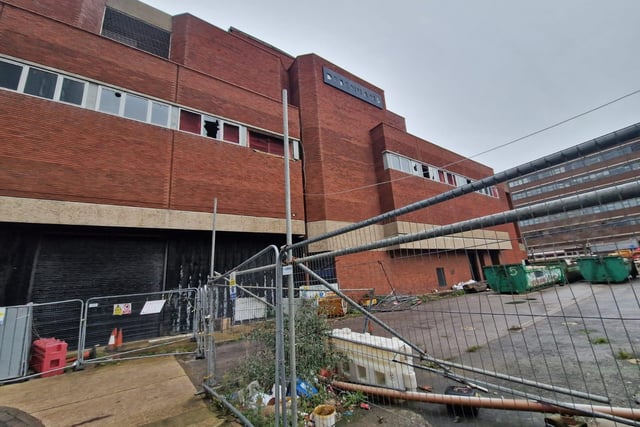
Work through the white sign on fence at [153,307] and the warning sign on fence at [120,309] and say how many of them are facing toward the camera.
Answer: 2

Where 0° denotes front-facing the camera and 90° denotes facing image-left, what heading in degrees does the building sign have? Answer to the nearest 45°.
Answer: approximately 315°

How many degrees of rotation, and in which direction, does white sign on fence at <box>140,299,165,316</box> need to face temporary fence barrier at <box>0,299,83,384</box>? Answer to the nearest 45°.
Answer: approximately 45° to its right

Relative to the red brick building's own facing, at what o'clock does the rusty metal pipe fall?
The rusty metal pipe is roughly at 12 o'clock from the red brick building.

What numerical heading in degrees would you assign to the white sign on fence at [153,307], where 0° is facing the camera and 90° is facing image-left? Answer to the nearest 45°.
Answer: approximately 0°
